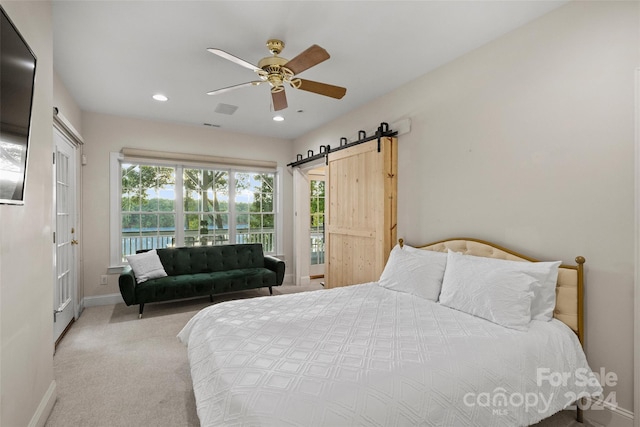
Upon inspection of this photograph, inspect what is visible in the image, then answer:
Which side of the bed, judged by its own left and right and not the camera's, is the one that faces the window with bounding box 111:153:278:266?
right

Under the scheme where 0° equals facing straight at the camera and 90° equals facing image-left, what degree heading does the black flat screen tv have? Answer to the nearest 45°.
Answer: approximately 270°

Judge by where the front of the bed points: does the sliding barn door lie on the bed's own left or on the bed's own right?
on the bed's own right

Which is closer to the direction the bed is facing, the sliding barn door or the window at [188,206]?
the window

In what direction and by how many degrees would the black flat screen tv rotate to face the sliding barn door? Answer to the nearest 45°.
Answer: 0° — it already faces it

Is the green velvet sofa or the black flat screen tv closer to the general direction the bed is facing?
the black flat screen tv

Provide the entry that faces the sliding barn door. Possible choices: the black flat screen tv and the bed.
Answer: the black flat screen tv

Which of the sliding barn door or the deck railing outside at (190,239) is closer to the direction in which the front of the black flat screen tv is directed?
the sliding barn door

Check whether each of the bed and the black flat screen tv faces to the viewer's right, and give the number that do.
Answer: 1

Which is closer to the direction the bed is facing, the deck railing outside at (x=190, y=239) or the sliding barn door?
the deck railing outside

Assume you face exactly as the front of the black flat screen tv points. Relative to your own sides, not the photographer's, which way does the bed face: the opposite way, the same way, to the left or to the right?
the opposite way

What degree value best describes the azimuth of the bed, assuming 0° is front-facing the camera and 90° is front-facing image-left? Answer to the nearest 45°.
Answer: approximately 45°
